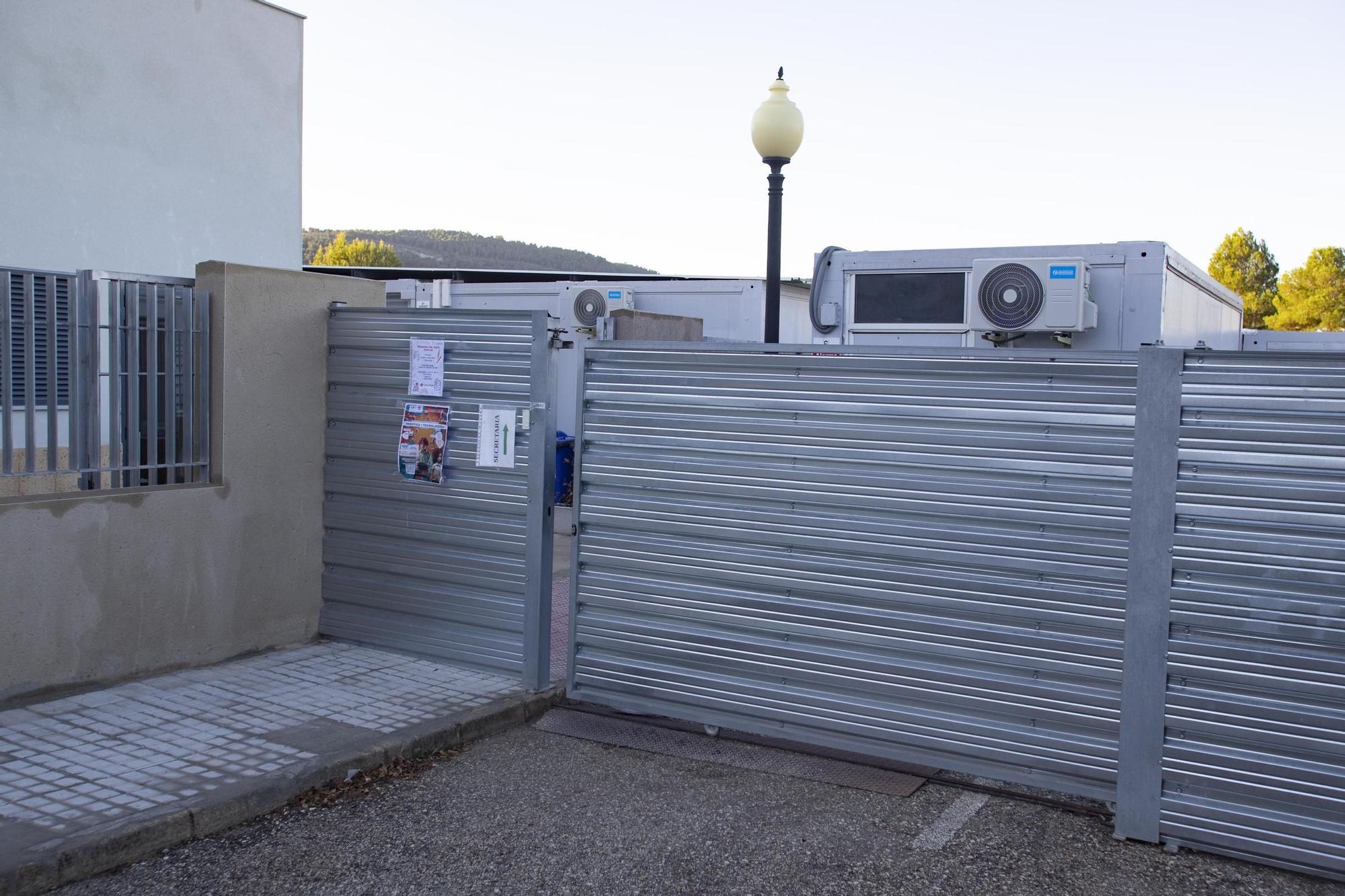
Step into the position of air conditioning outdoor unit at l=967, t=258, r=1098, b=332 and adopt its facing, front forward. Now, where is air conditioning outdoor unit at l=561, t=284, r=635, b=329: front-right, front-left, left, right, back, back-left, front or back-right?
back-right

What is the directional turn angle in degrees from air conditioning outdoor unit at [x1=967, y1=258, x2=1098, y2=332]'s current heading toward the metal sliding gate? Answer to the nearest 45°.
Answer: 0° — it already faces it

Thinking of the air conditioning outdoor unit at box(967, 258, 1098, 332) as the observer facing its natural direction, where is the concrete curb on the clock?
The concrete curb is roughly at 1 o'clock from the air conditioning outdoor unit.

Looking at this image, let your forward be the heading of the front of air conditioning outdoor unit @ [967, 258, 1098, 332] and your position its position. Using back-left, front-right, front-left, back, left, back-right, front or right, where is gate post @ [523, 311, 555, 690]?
front-right

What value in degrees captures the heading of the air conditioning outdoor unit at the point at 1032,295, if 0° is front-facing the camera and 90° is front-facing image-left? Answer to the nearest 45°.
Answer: approximately 0°

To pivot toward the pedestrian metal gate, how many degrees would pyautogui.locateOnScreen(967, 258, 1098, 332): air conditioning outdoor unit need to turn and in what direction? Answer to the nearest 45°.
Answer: approximately 45° to its right

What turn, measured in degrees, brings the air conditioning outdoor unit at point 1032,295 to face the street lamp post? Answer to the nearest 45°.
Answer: approximately 90° to its right

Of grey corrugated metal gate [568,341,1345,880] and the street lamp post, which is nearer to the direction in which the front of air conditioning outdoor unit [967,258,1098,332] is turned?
the grey corrugated metal gate

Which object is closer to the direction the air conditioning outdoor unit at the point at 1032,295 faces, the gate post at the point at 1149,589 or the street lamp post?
the gate post

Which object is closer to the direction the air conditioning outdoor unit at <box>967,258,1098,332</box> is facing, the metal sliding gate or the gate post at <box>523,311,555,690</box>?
the metal sliding gate
